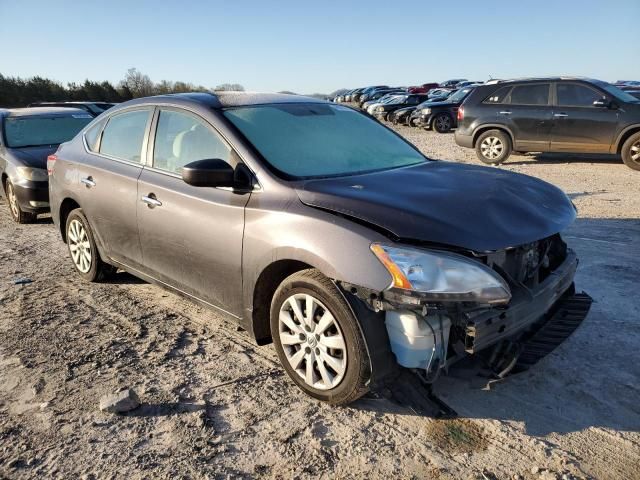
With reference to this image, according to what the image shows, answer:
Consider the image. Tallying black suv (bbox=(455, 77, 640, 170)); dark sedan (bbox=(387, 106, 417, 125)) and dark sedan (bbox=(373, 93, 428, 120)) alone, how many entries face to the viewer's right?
1

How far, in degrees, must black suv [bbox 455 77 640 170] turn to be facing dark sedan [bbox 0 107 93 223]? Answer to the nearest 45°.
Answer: approximately 135° to its right

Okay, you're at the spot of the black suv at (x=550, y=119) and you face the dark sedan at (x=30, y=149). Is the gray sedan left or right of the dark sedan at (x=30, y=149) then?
left

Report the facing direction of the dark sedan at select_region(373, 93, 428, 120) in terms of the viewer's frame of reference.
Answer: facing the viewer and to the left of the viewer

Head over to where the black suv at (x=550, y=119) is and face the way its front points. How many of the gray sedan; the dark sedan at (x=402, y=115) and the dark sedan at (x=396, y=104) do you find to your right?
1

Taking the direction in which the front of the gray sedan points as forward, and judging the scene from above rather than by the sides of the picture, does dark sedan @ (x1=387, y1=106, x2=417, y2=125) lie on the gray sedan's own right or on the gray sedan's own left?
on the gray sedan's own left

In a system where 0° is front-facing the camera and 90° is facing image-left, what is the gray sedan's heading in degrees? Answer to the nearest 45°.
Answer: approximately 315°

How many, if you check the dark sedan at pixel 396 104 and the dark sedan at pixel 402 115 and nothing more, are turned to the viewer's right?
0

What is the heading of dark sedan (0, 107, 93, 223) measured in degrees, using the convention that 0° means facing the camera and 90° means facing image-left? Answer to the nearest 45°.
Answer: approximately 315°

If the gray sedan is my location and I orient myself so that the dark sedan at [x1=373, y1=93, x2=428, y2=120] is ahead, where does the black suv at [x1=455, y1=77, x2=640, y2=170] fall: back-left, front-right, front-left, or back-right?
front-right

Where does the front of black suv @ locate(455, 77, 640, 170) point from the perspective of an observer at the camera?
facing to the right of the viewer

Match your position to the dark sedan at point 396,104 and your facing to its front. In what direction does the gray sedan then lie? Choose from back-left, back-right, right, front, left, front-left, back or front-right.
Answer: front-left

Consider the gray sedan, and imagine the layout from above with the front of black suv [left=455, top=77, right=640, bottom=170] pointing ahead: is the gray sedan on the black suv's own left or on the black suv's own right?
on the black suv's own right

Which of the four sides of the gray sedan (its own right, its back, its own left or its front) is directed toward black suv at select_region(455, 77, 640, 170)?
left

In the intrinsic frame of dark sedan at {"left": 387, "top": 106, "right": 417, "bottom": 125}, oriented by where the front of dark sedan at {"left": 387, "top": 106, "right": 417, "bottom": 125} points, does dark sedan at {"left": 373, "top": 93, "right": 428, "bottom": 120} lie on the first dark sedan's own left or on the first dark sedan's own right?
on the first dark sedan's own right

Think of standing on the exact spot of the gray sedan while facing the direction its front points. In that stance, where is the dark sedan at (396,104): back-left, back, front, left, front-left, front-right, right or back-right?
back-left

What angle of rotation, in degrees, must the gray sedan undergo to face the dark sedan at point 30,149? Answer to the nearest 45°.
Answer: approximately 180°

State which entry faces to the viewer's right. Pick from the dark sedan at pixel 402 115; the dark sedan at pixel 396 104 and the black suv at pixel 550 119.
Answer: the black suv
